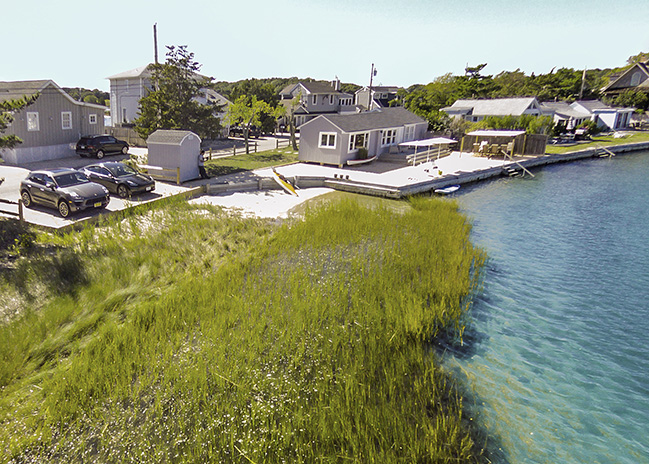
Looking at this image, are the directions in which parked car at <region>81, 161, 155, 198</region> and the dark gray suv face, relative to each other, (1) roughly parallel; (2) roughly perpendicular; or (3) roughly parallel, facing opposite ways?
roughly parallel

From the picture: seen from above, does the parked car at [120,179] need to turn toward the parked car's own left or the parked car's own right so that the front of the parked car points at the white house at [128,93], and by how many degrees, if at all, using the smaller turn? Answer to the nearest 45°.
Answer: approximately 135° to the parked car's own left

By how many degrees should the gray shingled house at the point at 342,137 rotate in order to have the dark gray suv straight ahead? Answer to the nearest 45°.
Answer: approximately 90° to its right

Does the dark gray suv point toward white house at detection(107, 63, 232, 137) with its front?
no

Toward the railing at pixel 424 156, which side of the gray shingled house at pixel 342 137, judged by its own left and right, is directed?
left

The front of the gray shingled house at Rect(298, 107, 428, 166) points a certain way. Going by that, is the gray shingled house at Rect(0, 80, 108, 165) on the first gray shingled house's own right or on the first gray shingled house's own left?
on the first gray shingled house's own right

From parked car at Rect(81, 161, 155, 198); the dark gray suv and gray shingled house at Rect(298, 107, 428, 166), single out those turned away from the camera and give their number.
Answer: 0

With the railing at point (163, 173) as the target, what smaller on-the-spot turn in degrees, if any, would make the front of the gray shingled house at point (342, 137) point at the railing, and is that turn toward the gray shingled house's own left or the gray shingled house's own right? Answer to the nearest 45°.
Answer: approximately 90° to the gray shingled house's own right

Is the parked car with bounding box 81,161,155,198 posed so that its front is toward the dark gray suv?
no

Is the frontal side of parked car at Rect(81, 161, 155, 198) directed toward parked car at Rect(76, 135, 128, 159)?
no

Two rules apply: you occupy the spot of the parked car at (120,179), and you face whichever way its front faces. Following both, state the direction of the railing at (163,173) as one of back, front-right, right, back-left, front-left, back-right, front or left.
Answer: left

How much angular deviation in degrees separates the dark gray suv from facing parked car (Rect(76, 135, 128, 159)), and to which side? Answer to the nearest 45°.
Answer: approximately 135° to its left

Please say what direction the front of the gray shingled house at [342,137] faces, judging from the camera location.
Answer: facing the viewer and to the right of the viewer

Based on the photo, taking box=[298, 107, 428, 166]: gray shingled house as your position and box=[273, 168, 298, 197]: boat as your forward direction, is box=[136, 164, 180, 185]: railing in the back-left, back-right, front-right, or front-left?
front-right
